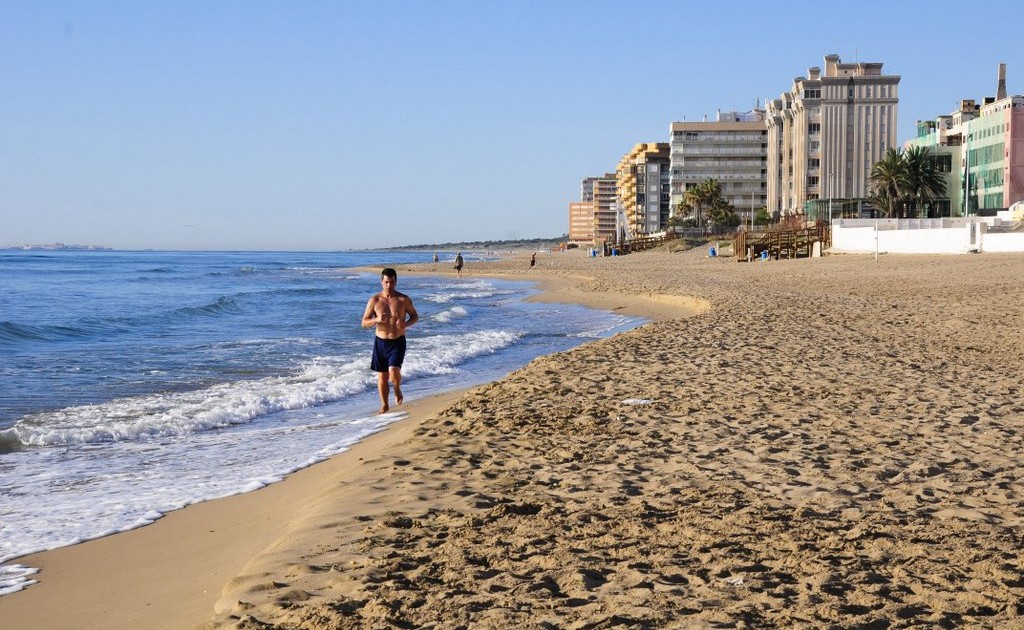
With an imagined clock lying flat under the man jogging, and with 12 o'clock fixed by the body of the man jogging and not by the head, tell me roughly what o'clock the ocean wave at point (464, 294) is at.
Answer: The ocean wave is roughly at 6 o'clock from the man jogging.

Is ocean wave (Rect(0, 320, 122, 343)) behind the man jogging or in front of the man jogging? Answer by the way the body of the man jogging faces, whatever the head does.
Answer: behind

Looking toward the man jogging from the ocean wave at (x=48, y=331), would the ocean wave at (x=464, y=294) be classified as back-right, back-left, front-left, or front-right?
back-left

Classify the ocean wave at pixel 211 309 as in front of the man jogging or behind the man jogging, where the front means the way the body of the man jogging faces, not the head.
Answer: behind

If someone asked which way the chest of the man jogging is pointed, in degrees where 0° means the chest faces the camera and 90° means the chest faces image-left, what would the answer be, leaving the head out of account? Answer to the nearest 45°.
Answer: approximately 0°

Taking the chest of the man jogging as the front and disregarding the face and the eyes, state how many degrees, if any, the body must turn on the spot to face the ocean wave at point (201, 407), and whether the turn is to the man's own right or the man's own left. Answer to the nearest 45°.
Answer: approximately 90° to the man's own right

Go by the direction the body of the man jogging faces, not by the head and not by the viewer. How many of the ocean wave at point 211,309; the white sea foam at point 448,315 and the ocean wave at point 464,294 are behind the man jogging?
3

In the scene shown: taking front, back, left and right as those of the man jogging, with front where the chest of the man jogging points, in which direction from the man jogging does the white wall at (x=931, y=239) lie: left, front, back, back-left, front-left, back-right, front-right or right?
back-left

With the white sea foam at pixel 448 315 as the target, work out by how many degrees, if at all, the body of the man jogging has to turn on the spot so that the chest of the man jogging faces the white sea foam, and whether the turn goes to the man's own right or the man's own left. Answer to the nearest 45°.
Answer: approximately 180°
